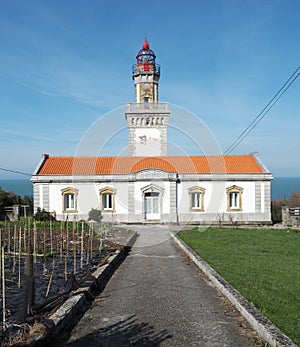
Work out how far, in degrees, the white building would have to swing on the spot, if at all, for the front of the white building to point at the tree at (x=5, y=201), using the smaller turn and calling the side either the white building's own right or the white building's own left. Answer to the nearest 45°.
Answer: approximately 90° to the white building's own right

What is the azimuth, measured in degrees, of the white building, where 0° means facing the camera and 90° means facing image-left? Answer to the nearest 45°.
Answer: approximately 0°

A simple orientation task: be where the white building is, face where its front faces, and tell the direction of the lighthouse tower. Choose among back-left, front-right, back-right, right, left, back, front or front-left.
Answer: back

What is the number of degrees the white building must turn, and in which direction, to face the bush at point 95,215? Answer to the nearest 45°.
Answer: approximately 90° to its right
